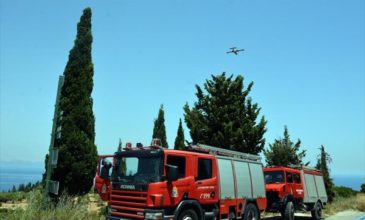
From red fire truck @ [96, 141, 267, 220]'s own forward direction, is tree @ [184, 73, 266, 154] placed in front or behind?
behind

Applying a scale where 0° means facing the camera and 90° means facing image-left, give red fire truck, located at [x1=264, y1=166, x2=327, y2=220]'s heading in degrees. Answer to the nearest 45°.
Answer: approximately 45°

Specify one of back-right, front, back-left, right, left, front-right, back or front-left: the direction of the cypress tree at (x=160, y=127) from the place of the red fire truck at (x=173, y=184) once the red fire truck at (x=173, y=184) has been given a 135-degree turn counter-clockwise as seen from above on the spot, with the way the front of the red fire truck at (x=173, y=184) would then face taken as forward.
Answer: left

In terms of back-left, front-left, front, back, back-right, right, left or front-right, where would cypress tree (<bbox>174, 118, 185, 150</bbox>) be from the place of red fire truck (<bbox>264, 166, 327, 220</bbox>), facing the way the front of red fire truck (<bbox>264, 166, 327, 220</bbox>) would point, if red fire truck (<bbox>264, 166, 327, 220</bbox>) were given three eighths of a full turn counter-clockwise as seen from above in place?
back-left

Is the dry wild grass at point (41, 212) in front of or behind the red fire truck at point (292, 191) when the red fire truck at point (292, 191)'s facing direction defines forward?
in front

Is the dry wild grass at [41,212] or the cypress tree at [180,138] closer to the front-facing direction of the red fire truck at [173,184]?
the dry wild grass

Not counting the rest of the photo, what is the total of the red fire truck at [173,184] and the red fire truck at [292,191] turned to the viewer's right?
0

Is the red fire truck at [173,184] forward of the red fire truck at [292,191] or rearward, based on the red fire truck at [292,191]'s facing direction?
forward

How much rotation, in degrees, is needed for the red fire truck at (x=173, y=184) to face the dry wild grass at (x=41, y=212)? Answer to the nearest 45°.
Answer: approximately 45° to its right

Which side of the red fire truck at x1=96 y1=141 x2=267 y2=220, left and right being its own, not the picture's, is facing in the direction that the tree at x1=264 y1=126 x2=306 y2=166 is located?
back

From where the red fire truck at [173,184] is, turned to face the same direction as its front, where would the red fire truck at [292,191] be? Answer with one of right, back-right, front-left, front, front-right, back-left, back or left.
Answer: back

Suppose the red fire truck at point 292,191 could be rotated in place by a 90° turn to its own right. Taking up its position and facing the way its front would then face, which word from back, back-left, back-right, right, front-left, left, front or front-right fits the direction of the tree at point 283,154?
front-right

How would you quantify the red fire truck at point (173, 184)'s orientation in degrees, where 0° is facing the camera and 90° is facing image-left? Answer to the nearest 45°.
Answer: approximately 45°
